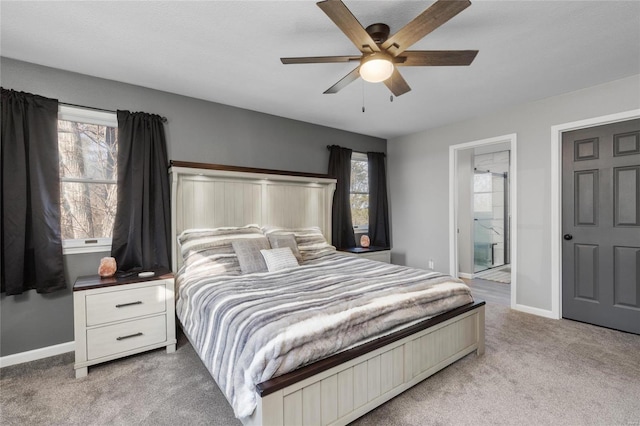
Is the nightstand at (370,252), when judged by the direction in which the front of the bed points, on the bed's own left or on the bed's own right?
on the bed's own left

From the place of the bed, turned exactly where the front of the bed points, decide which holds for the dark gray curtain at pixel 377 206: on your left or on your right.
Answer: on your left

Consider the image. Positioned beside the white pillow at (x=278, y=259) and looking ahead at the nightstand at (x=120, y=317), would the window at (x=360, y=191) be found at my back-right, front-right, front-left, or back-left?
back-right

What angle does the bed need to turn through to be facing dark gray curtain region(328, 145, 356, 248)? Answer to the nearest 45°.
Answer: approximately 135° to its left

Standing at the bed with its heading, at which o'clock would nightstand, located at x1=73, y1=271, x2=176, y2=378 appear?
The nightstand is roughly at 5 o'clock from the bed.

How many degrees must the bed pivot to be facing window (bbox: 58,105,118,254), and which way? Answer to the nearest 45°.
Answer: approximately 135° to its right

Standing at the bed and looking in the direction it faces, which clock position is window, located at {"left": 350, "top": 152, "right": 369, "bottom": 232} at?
The window is roughly at 8 o'clock from the bed.

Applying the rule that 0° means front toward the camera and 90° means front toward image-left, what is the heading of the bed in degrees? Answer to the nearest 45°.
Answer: approximately 315°
